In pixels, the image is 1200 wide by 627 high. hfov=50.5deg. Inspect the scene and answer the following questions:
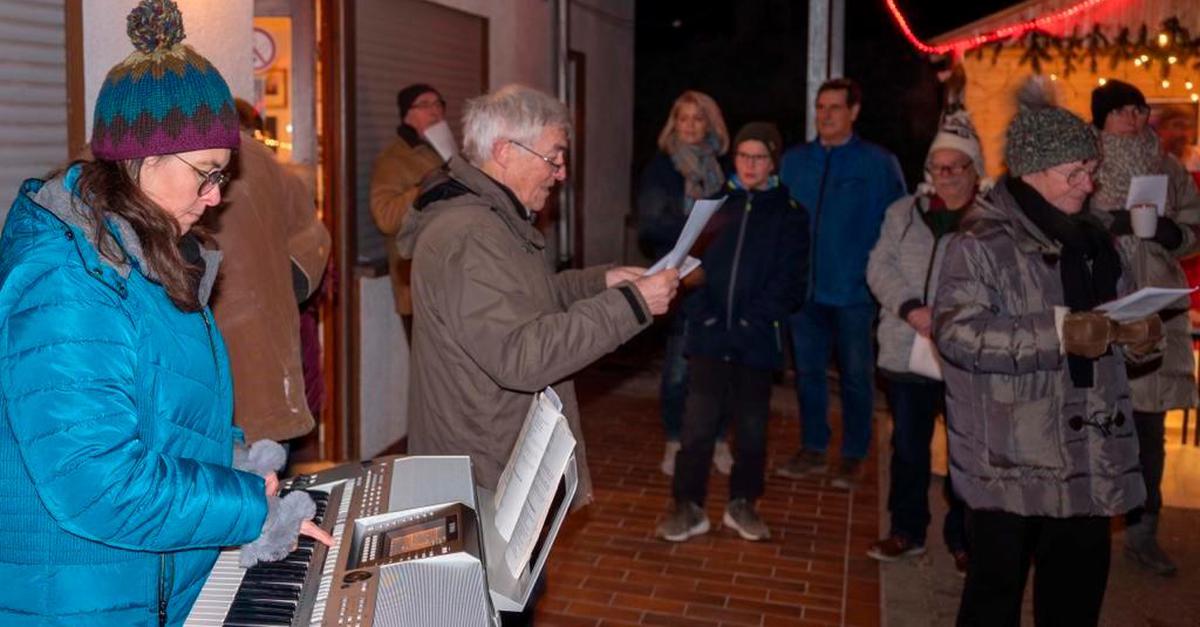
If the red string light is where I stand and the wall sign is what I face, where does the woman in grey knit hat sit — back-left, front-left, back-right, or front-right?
front-left

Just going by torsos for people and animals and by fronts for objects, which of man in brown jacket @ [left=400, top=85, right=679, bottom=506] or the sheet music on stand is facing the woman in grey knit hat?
the man in brown jacket

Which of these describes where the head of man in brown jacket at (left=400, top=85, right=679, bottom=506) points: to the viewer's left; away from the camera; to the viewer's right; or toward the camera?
to the viewer's right

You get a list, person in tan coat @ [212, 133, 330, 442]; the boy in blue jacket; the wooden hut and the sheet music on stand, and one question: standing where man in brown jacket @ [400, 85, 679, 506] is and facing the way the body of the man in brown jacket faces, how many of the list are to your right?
1

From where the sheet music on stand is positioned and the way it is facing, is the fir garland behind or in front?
behind

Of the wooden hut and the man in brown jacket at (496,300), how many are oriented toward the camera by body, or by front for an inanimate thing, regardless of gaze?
1

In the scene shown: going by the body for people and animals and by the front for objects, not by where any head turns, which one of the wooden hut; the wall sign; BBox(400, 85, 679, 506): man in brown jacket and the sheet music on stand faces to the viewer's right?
the man in brown jacket

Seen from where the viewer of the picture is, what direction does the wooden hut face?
facing the viewer

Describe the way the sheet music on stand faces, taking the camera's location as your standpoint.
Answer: facing the viewer and to the left of the viewer

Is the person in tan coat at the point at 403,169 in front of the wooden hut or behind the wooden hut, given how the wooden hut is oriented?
in front

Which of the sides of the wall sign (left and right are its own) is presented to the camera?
front

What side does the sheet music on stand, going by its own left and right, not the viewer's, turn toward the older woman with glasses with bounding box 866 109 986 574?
back

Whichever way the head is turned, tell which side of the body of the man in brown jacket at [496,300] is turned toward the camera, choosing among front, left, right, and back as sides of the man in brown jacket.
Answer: right

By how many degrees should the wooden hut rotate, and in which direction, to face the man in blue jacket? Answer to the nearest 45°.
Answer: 0° — it already faces them
